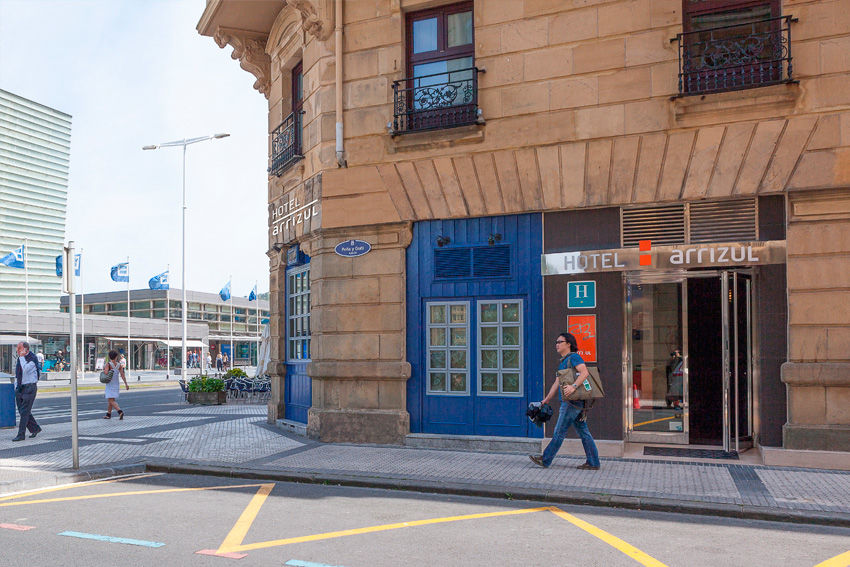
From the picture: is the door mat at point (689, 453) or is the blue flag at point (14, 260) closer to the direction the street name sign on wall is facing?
the door mat

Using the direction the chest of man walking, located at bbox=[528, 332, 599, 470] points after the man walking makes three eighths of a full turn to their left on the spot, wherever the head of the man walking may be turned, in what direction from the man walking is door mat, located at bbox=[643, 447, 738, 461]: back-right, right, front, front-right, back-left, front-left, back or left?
left

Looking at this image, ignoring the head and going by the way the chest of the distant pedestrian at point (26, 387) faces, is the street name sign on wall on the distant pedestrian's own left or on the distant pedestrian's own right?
on the distant pedestrian's own left

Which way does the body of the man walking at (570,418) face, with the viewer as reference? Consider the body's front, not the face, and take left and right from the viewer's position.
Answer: facing to the left of the viewer

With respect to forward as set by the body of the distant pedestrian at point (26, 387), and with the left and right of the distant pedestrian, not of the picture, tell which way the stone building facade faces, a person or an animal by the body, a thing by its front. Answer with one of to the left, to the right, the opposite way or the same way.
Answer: the same way

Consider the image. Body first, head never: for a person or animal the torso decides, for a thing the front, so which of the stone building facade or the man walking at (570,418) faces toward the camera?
the stone building facade

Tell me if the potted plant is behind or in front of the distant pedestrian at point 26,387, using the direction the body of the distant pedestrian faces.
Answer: behind

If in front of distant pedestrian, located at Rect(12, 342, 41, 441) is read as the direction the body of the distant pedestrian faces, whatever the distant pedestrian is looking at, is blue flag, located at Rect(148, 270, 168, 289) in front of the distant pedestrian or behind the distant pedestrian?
behind

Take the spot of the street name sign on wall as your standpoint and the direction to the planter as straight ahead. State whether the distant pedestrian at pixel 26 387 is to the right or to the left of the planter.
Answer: left

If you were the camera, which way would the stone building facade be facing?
facing the viewer
